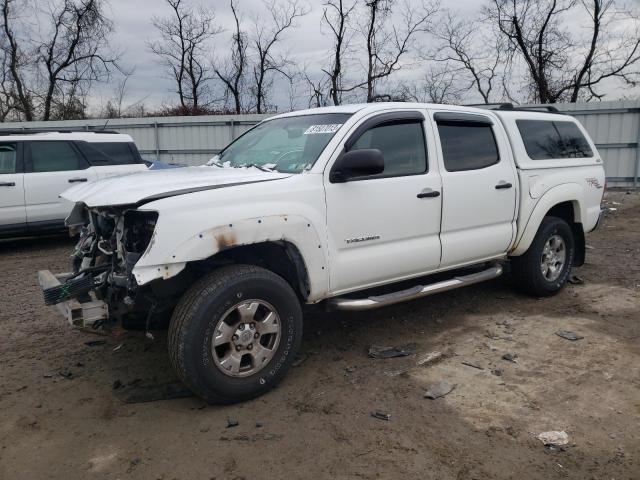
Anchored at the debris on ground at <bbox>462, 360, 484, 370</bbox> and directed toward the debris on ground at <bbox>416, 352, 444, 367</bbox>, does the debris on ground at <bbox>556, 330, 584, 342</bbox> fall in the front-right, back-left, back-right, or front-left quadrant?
back-right

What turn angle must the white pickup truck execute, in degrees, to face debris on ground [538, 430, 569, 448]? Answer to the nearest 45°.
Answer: approximately 90° to its left

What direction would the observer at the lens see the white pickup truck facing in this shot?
facing the viewer and to the left of the viewer

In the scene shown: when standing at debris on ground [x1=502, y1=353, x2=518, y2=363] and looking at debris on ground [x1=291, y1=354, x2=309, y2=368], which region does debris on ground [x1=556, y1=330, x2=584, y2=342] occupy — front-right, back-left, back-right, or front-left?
back-right

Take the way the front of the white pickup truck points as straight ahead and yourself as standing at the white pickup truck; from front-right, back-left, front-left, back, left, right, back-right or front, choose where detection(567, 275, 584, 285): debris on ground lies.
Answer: back

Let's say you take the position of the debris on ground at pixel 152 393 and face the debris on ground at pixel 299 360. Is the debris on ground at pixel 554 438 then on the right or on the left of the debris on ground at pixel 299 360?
right
